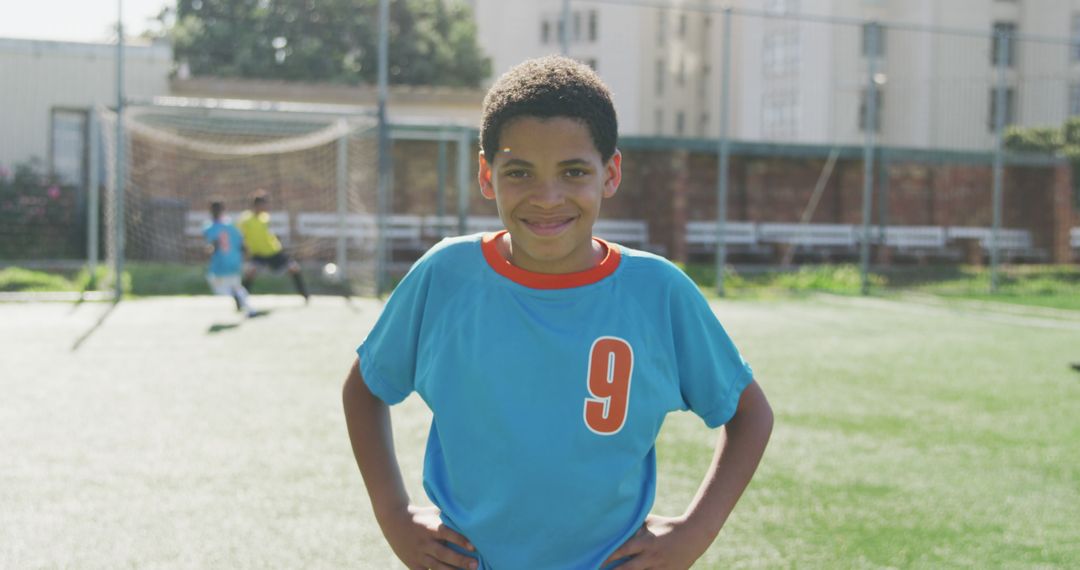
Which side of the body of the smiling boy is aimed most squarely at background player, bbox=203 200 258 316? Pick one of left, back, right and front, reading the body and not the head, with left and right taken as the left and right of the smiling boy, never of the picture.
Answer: back

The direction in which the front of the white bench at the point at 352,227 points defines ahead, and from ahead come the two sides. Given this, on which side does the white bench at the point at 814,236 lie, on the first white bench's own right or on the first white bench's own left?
on the first white bench's own left

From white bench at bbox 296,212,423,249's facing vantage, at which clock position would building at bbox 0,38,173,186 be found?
The building is roughly at 4 o'clock from the white bench.

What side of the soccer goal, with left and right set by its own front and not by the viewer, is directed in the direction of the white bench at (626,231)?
left

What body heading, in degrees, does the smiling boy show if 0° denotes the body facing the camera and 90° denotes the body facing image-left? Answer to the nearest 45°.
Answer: approximately 0°

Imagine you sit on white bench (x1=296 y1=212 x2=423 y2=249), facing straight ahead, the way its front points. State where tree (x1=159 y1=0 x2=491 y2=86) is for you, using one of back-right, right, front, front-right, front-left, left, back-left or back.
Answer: back

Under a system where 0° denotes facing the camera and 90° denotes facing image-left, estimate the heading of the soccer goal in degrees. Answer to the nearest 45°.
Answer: approximately 0°

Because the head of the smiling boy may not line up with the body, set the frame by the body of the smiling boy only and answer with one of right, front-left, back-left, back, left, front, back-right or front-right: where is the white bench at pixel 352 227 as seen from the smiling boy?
back

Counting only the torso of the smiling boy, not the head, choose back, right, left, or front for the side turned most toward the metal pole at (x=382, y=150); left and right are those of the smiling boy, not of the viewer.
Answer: back

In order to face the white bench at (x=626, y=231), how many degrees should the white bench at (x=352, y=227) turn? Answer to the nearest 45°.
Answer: approximately 90° to its left

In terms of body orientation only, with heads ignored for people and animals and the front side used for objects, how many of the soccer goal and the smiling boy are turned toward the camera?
2
